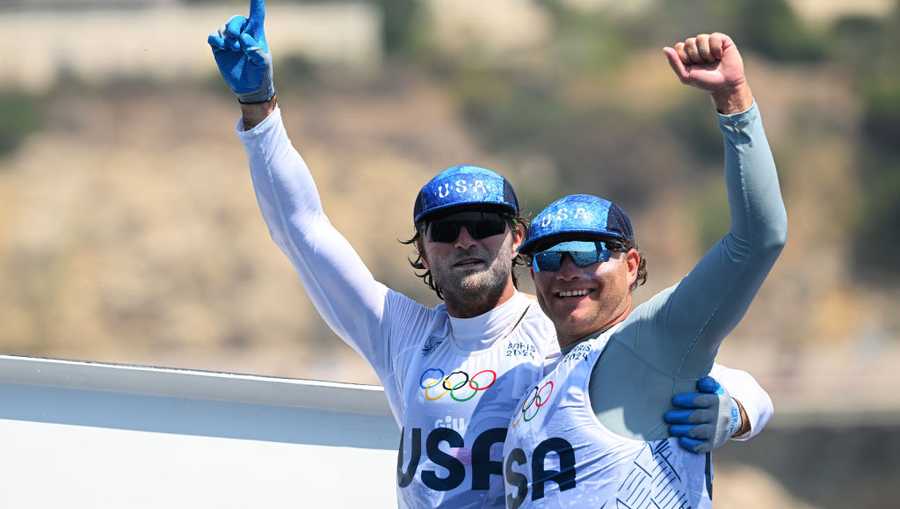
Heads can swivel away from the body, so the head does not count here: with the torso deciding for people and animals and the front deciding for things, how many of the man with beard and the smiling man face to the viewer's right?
0

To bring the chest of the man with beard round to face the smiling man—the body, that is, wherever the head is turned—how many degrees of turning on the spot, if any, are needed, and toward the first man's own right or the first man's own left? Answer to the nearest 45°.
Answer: approximately 45° to the first man's own left

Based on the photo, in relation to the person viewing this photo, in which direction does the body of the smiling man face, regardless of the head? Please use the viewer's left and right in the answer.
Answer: facing the viewer and to the left of the viewer

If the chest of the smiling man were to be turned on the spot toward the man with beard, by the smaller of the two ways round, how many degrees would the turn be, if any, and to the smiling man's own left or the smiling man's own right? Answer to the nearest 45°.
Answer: approximately 90° to the smiling man's own right

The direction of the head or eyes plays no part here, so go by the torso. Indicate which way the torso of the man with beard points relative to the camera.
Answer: toward the camera

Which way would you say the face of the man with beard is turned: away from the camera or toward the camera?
toward the camera
